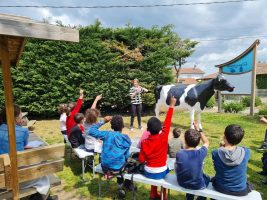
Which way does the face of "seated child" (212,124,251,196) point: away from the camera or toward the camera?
away from the camera

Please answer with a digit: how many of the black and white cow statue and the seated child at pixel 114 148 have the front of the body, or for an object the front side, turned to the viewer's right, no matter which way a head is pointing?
1

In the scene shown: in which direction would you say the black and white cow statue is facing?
to the viewer's right

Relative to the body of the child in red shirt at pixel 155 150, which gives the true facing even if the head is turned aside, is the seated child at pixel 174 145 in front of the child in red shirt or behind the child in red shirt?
in front

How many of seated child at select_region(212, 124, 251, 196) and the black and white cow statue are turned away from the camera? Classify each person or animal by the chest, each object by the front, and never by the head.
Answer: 1

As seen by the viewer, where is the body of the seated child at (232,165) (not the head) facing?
away from the camera

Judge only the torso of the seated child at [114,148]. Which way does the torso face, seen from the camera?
away from the camera

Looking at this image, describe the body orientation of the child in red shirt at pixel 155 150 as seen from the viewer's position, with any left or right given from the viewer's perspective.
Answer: facing away from the viewer

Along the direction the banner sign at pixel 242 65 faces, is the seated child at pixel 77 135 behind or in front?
in front

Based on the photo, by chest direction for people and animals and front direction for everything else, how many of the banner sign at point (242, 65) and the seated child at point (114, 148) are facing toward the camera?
1

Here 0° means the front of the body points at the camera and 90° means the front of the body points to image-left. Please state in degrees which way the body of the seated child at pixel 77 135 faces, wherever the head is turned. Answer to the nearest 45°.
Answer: approximately 225°

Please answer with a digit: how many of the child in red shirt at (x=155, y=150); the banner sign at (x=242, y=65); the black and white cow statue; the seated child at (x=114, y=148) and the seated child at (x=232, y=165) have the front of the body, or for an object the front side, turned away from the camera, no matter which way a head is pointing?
3
